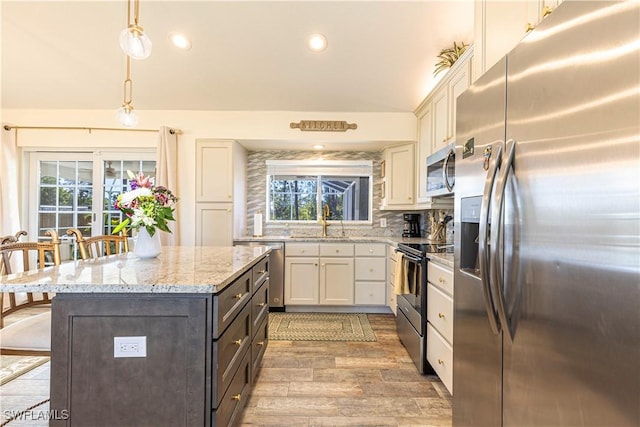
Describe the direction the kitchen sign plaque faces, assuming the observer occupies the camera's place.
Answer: facing the viewer

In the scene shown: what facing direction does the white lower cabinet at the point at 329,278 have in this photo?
toward the camera

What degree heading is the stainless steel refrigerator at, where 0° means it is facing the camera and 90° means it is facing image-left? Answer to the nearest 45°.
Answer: approximately 45°

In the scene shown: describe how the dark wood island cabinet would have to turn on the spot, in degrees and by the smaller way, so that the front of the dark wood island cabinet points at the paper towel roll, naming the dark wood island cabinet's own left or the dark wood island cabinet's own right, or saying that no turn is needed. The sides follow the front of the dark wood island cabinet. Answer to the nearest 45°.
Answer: approximately 45° to the dark wood island cabinet's own left

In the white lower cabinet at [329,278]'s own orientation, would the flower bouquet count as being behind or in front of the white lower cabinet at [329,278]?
in front

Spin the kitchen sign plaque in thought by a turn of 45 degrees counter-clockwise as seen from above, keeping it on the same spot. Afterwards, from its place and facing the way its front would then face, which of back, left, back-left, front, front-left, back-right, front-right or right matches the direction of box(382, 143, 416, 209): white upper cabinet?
front-left

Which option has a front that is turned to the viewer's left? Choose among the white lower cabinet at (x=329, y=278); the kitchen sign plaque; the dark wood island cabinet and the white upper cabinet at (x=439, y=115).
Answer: the white upper cabinet

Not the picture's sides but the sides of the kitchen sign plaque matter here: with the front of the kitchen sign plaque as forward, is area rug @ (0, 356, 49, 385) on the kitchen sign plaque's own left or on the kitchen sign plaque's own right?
on the kitchen sign plaque's own right

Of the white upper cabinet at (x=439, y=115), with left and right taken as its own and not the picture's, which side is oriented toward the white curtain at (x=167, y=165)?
front

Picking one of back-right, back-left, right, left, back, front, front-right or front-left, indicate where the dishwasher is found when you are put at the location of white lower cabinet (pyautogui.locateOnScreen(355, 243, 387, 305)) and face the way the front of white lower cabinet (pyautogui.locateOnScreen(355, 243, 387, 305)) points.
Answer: right

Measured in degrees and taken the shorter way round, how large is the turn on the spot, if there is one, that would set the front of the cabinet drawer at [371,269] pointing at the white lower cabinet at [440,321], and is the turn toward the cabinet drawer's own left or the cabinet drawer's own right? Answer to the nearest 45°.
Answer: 0° — it already faces it

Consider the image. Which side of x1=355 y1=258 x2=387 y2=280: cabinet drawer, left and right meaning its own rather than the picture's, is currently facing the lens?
front

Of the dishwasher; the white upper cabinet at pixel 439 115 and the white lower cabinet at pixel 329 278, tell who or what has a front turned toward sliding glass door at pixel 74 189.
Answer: the white upper cabinet

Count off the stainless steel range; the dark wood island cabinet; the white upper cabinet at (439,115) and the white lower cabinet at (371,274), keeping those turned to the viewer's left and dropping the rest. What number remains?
2

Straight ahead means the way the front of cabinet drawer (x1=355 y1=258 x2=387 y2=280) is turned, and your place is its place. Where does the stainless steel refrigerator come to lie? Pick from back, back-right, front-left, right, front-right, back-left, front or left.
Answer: front

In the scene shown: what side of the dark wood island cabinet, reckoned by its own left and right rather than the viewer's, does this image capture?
right

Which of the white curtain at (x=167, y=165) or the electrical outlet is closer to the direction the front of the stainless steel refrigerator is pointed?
the electrical outlet
